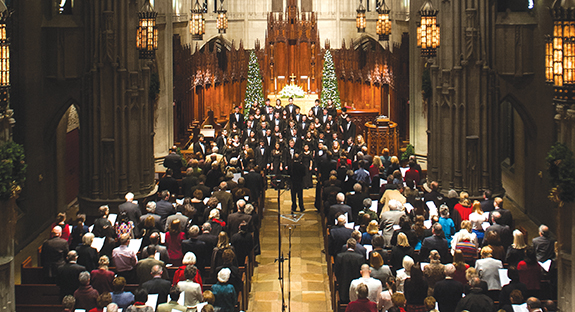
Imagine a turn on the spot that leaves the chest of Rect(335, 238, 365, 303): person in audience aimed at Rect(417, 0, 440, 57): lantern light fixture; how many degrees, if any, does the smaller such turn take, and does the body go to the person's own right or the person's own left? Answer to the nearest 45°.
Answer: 0° — they already face it

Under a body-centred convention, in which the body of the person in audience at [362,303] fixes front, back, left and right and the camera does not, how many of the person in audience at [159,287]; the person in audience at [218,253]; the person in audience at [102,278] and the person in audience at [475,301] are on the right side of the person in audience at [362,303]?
1

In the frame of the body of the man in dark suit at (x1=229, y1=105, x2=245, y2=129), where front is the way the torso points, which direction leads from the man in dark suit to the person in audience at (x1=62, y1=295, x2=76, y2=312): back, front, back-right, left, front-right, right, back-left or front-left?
front

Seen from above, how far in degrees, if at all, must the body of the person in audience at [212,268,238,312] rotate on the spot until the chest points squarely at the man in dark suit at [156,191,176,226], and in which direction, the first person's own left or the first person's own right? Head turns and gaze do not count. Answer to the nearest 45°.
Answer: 0° — they already face them

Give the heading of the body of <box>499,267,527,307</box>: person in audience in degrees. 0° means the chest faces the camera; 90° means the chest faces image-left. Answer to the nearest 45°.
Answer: approximately 180°

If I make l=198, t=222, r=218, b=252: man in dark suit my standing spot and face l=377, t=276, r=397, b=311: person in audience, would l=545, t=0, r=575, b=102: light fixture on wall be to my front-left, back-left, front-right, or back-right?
front-left

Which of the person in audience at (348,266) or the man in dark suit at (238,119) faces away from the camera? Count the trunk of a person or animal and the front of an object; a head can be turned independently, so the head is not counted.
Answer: the person in audience

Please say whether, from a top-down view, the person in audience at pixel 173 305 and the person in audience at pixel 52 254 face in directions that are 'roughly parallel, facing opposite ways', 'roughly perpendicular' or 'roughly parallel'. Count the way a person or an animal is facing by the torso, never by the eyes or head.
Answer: roughly parallel

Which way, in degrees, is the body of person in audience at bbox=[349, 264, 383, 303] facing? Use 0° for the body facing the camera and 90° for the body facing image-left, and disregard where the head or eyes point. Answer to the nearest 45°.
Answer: approximately 180°

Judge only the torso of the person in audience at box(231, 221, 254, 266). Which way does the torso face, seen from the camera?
away from the camera

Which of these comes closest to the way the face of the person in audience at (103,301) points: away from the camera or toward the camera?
away from the camera

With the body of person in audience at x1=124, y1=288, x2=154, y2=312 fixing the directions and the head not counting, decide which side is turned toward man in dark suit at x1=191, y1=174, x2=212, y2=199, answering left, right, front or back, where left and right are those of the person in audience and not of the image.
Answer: front

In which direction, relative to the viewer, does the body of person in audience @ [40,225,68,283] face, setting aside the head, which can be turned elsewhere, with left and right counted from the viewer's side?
facing away from the viewer

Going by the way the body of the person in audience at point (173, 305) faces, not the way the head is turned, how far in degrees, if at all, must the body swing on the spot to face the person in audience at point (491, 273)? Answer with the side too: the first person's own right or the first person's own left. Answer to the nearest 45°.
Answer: approximately 90° to the first person's own right
